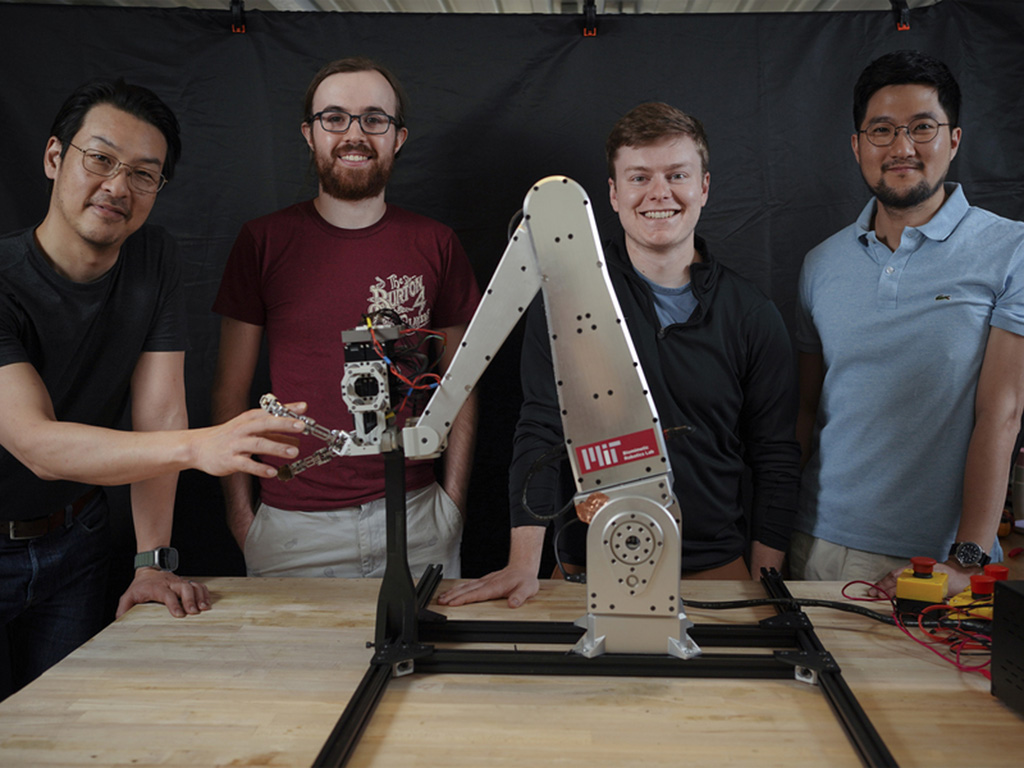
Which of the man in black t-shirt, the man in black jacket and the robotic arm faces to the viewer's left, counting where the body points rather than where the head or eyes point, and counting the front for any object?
the robotic arm

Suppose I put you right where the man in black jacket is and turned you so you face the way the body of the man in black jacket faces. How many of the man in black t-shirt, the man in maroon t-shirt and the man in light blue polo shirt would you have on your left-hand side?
1

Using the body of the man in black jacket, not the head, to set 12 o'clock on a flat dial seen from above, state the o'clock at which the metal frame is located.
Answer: The metal frame is roughly at 1 o'clock from the man in black jacket.

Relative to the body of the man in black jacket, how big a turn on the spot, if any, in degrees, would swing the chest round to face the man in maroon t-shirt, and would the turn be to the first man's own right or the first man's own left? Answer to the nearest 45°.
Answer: approximately 90° to the first man's own right

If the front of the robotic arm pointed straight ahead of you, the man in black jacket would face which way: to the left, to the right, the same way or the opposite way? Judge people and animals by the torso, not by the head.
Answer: to the left

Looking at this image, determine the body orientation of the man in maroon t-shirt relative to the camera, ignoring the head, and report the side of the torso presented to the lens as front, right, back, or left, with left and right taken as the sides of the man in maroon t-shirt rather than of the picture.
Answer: front

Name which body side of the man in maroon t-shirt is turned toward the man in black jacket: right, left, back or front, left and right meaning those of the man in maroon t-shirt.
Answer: left

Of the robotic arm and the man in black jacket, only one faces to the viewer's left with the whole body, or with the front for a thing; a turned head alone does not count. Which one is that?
the robotic arm

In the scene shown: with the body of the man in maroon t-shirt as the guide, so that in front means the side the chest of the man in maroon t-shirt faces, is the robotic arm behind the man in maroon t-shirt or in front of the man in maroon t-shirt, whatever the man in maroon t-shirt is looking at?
in front

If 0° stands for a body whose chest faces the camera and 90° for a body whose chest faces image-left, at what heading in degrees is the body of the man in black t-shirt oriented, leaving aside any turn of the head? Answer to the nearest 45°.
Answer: approximately 315°

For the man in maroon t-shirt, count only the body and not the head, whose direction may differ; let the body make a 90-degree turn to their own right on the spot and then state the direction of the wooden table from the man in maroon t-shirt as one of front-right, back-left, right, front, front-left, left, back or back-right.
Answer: left

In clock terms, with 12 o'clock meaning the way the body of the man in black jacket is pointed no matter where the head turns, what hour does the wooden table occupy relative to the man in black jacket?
The wooden table is roughly at 1 o'clock from the man in black jacket.

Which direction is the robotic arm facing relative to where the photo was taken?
to the viewer's left

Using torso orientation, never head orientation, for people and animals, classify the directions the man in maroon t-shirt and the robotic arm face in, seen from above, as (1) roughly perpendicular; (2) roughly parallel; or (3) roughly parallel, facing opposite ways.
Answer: roughly perpendicular

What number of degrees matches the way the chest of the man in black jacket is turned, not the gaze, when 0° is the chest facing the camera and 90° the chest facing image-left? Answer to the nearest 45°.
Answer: approximately 0°

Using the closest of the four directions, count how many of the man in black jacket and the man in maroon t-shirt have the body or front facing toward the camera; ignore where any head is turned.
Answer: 2

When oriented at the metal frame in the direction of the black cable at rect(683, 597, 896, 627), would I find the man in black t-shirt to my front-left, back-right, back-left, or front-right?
back-left
